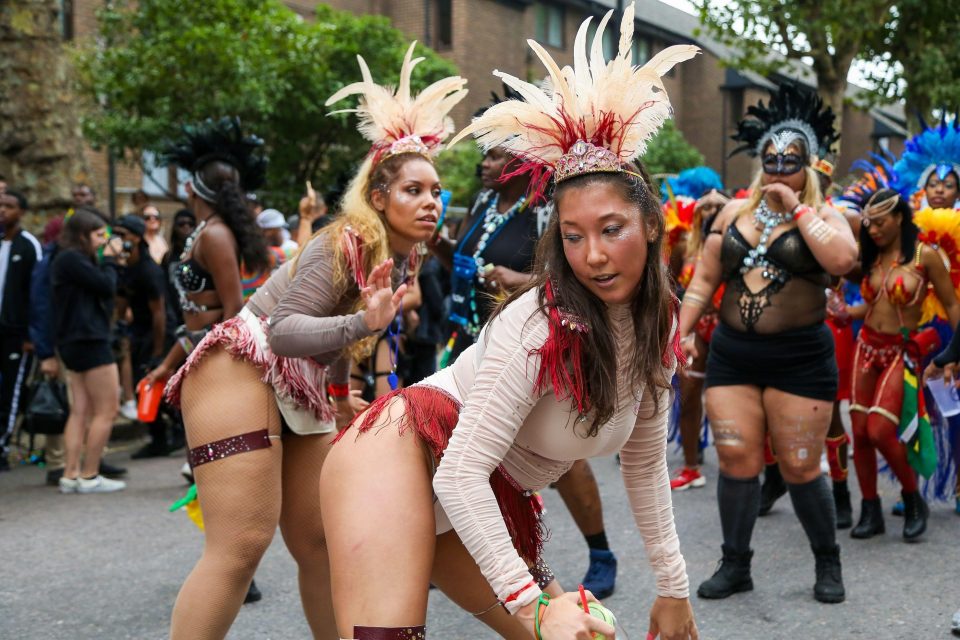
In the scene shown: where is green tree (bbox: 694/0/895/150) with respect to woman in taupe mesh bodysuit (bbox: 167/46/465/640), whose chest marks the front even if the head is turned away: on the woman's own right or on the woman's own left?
on the woman's own left

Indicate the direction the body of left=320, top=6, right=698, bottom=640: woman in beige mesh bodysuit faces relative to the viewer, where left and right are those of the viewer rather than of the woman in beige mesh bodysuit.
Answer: facing the viewer and to the right of the viewer

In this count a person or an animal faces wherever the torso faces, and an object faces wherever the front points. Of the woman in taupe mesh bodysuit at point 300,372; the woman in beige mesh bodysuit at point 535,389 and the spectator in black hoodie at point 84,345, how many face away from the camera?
0

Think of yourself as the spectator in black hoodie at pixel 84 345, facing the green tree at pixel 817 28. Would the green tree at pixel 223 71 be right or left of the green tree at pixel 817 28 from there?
left

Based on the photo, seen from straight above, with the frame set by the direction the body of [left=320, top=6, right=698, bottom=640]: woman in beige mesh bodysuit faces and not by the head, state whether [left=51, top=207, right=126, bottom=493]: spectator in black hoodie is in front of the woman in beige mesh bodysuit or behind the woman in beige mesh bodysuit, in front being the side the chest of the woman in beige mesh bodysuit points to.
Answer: behind

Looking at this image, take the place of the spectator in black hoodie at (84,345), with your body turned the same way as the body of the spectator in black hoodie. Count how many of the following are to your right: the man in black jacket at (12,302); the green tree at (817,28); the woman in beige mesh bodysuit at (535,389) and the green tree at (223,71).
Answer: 1

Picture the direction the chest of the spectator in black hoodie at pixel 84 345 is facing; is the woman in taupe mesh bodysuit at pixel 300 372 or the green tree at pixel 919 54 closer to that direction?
the green tree

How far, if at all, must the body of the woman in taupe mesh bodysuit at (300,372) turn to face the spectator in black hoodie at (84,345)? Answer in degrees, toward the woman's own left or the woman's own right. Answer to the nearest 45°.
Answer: approximately 135° to the woman's own left

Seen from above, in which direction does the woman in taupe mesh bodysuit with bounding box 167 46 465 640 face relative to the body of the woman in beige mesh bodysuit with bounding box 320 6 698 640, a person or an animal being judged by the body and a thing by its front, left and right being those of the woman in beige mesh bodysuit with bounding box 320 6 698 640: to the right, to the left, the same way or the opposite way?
the same way
